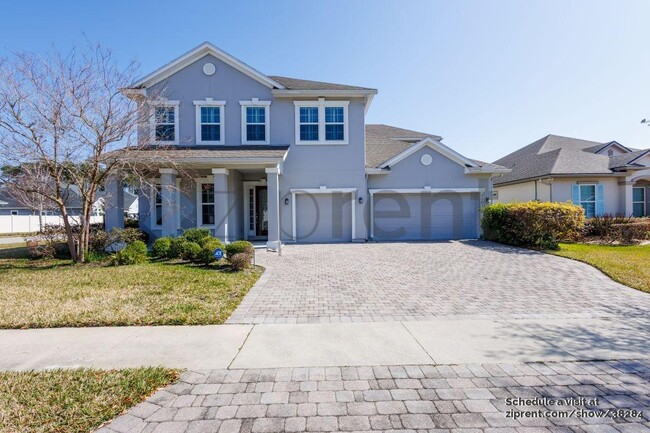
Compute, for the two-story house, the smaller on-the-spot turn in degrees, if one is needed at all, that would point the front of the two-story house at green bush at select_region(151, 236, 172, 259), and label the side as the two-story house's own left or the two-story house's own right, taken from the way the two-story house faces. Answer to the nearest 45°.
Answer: approximately 45° to the two-story house's own right

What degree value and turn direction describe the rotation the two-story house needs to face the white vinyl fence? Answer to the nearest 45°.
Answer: approximately 135° to its right

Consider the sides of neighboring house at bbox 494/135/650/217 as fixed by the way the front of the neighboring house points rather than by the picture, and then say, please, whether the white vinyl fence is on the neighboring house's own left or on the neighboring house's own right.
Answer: on the neighboring house's own right

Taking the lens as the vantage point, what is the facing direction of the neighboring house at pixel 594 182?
facing the viewer

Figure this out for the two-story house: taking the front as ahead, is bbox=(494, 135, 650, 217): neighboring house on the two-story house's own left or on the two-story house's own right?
on the two-story house's own left

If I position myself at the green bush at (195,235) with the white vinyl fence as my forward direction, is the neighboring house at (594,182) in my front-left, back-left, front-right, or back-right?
back-right

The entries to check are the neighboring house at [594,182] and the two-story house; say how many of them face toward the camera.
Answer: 2

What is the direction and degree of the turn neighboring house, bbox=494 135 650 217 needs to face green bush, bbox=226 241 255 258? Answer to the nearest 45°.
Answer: approximately 45° to its right

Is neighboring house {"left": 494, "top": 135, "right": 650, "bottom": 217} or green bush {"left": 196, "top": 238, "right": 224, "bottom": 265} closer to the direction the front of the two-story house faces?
the green bush

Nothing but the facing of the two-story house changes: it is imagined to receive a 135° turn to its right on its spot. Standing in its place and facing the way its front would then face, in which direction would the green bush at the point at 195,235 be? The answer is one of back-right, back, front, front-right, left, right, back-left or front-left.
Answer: left

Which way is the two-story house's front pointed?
toward the camera
